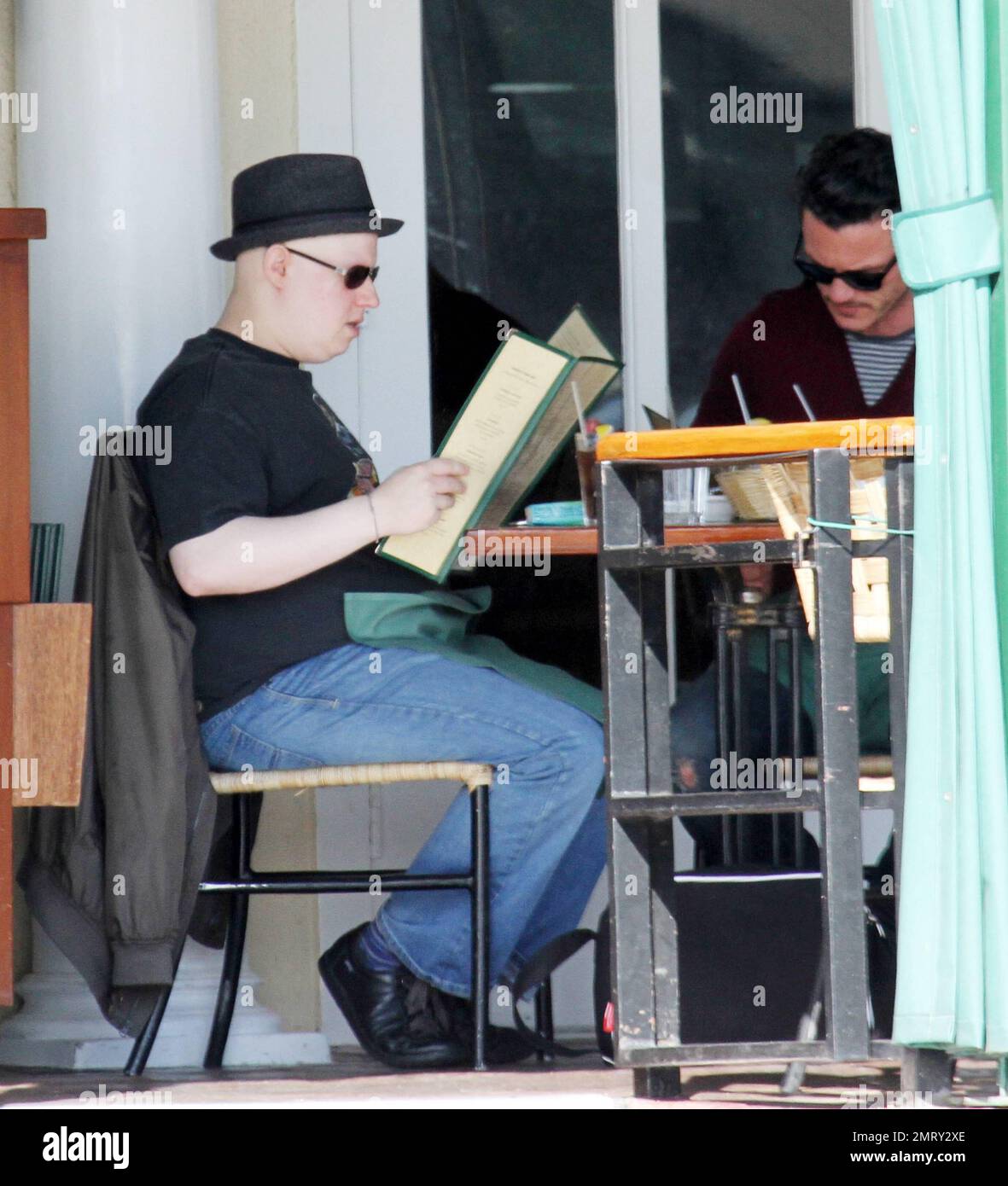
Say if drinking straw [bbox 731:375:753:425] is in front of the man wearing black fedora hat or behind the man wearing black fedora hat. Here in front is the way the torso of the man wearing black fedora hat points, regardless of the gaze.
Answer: in front

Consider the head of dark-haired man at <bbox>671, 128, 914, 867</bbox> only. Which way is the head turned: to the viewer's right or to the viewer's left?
to the viewer's left

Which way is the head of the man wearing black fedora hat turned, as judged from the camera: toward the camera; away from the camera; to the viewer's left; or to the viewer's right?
to the viewer's right

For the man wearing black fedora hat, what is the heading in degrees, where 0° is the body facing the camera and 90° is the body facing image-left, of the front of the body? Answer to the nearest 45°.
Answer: approximately 270°

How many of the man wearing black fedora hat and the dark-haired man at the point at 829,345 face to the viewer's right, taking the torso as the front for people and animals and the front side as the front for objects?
1

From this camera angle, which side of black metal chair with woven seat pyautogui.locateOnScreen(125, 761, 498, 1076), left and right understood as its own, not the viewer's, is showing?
right

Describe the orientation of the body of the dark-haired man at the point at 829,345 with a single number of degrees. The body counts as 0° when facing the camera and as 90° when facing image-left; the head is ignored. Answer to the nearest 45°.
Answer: approximately 0°

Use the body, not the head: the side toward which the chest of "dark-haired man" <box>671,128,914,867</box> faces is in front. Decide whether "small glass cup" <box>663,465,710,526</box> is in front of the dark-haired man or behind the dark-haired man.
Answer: in front

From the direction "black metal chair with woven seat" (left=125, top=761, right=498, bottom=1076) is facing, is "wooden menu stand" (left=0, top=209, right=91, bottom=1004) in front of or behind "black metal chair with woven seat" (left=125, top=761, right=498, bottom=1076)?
behind

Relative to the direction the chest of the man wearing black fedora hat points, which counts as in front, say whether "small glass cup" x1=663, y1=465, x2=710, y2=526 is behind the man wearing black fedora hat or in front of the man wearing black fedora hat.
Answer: in front

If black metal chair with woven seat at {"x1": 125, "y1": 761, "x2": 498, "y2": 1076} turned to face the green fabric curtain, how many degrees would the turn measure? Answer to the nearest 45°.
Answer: approximately 45° to its right

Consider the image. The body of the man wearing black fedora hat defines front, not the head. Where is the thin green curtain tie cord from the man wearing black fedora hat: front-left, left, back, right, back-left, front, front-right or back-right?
front-right
